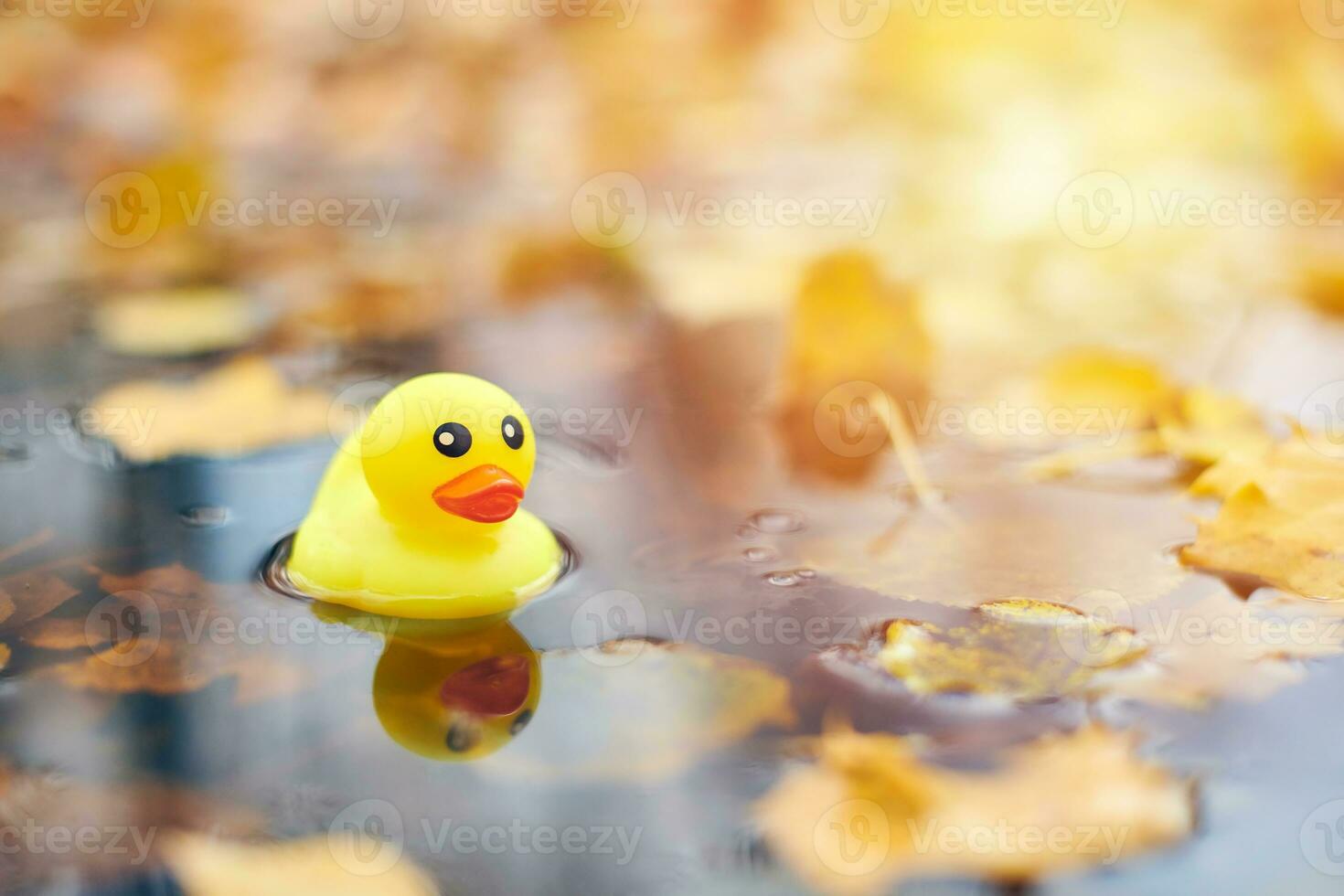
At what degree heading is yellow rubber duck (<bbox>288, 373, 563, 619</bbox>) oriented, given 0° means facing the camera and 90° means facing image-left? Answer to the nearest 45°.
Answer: approximately 315°

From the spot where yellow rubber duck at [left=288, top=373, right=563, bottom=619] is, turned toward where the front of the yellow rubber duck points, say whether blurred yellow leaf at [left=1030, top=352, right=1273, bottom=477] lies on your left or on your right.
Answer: on your left

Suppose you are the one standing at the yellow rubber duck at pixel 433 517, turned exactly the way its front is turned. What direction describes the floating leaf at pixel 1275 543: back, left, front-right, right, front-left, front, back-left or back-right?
front-left

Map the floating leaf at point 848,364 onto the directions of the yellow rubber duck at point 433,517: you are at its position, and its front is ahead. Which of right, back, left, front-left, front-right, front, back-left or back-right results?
left
